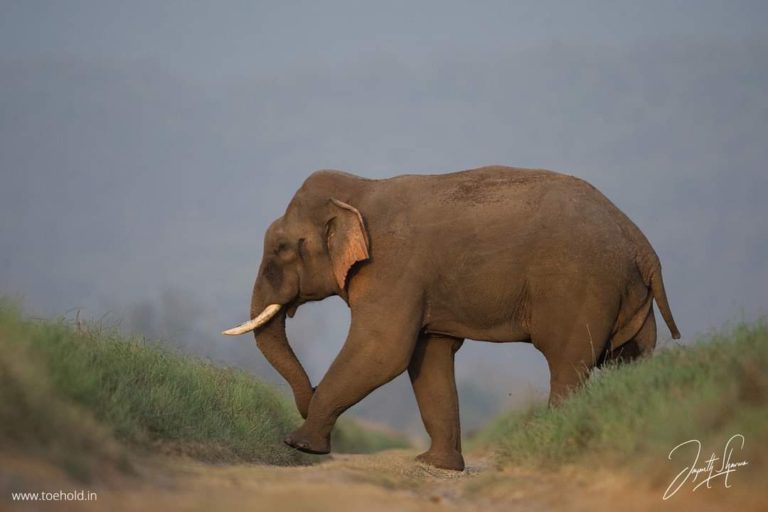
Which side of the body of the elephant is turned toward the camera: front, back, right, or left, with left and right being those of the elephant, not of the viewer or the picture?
left
